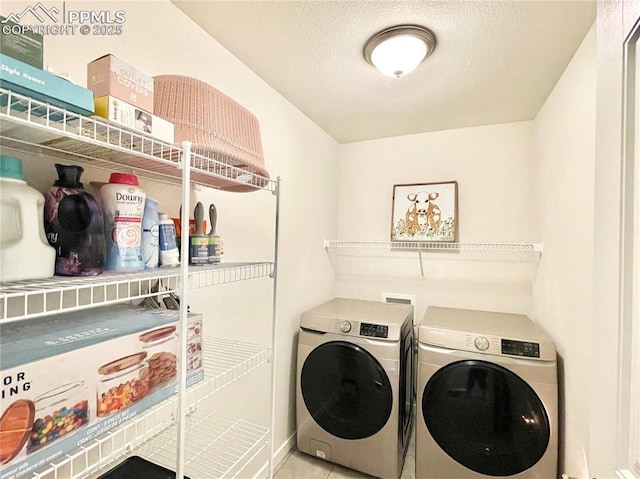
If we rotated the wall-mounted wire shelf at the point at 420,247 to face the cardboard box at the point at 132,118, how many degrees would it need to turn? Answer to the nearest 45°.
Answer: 0° — it already faces it

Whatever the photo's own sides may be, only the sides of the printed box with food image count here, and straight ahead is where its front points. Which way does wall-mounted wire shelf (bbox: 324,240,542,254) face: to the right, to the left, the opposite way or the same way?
to the right

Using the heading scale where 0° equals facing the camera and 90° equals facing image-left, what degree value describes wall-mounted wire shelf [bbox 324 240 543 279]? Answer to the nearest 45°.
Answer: approximately 0°

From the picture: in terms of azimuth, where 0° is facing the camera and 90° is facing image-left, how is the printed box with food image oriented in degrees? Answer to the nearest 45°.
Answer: approximately 315°

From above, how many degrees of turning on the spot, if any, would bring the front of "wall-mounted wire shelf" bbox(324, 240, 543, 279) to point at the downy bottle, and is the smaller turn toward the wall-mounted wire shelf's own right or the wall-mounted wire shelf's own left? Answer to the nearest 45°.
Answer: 0° — it already faces it

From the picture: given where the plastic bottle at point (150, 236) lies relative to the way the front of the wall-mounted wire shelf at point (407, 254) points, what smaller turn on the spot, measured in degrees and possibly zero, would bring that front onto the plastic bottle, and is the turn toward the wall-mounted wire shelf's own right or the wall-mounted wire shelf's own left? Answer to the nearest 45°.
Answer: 0° — it already faces it
